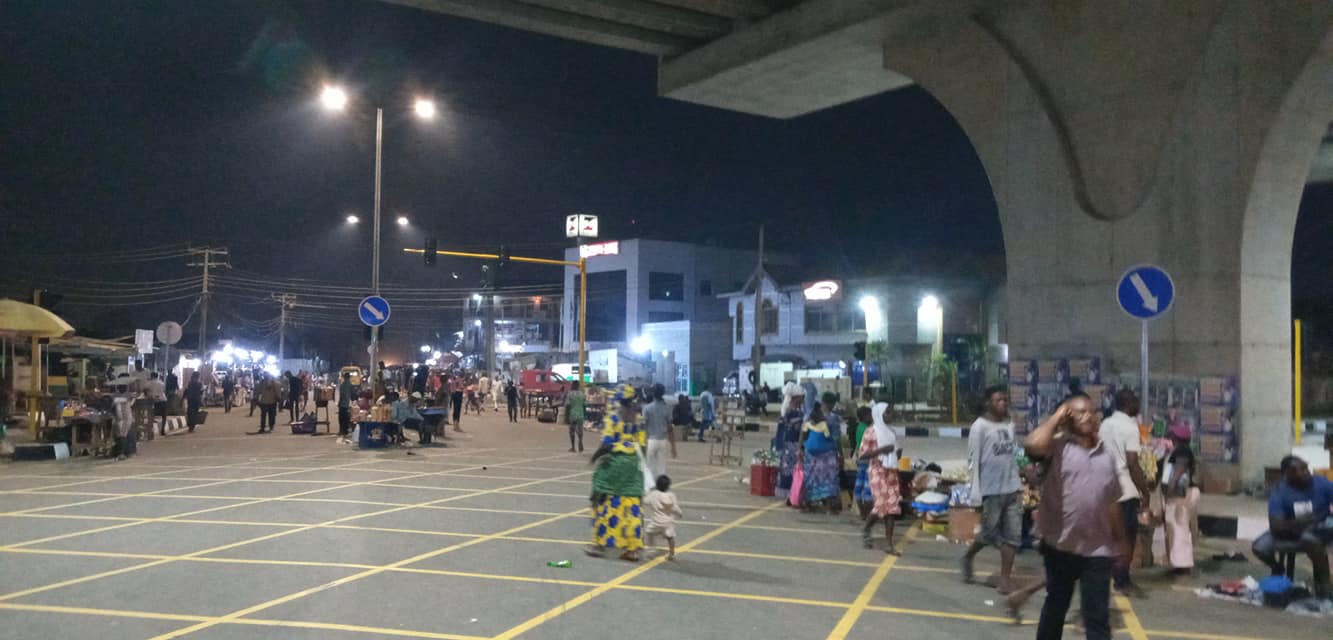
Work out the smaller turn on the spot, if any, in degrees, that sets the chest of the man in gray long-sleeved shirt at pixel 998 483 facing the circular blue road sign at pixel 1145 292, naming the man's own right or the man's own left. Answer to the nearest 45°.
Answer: approximately 90° to the man's own left

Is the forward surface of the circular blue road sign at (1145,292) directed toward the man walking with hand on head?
yes

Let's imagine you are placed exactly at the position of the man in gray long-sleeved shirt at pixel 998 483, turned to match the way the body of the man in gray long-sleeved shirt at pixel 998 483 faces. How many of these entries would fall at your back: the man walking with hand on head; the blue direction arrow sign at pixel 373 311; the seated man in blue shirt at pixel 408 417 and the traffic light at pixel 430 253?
3

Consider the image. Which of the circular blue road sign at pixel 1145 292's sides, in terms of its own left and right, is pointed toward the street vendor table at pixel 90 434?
right

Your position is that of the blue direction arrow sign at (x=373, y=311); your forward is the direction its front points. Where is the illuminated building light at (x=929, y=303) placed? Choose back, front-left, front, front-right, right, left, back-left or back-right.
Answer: back-left

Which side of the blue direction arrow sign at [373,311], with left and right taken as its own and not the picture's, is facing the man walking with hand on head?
front

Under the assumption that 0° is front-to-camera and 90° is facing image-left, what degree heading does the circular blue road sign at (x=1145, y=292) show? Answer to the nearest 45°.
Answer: approximately 0°

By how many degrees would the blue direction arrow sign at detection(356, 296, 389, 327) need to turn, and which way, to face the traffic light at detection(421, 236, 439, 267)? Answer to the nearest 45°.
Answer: approximately 180°

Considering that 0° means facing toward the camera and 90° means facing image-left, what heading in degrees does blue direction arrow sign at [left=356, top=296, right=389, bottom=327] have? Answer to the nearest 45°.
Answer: approximately 0°

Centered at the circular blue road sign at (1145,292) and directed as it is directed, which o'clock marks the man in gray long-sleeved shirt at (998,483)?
The man in gray long-sleeved shirt is roughly at 1 o'clock from the circular blue road sign.

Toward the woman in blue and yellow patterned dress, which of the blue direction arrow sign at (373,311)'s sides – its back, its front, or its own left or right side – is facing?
front

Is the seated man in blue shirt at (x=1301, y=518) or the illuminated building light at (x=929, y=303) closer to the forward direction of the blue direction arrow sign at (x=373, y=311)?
the seated man in blue shirt

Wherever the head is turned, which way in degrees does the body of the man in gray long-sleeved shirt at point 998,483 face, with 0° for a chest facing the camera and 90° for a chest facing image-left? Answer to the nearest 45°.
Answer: approximately 315°

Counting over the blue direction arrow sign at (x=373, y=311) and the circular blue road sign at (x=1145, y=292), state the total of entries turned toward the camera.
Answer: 2
